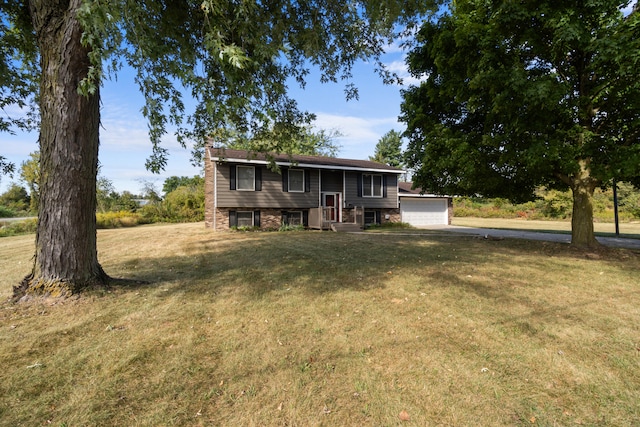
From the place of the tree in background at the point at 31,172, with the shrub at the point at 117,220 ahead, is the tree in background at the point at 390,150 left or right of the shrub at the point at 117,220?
left

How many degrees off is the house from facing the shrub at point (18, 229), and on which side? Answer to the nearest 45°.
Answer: approximately 135° to its right

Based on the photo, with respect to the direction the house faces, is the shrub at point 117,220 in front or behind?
behind

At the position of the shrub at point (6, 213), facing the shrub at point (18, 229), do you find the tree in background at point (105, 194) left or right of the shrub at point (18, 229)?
left

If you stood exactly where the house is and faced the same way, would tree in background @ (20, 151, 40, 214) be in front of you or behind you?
behind

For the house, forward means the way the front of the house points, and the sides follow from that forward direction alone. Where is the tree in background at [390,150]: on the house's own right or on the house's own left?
on the house's own left

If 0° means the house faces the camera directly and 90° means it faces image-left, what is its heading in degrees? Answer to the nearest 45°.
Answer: approximately 315°
